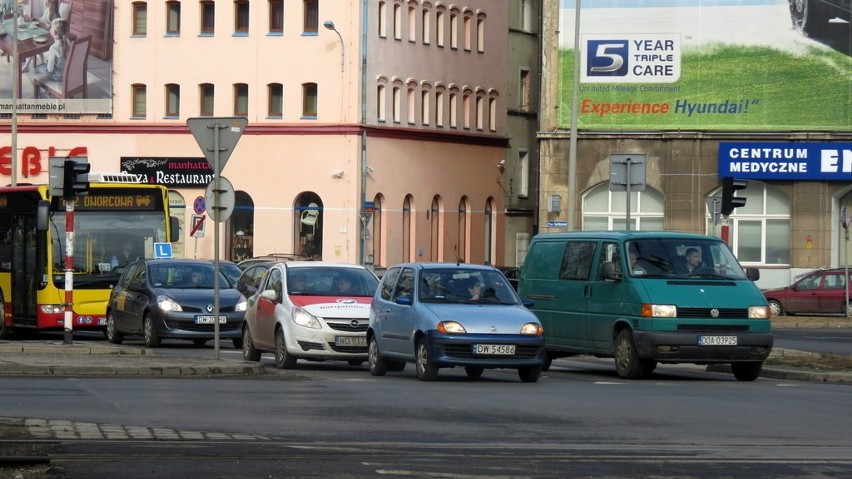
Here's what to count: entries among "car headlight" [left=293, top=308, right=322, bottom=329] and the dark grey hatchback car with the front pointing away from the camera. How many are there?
0

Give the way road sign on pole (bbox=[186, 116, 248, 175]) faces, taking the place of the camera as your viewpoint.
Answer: facing away from the viewer

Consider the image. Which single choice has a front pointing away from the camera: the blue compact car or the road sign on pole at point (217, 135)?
the road sign on pole

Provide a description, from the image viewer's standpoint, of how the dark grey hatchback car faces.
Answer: facing the viewer and to the right of the viewer

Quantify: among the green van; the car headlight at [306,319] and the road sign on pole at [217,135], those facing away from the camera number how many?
1

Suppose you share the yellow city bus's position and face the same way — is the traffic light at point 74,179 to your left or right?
on your right
